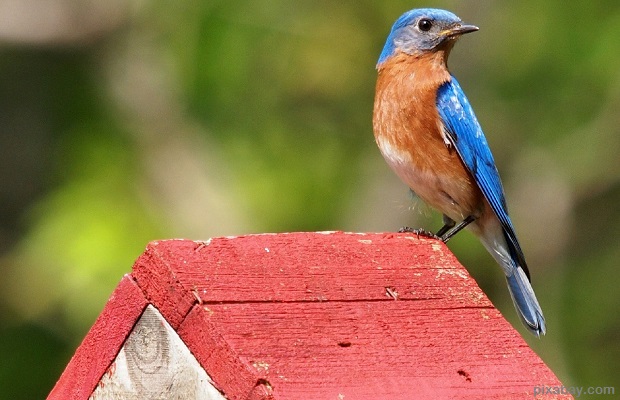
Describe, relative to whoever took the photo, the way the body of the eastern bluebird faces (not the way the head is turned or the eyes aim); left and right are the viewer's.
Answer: facing the viewer and to the left of the viewer
